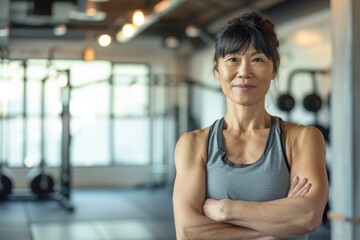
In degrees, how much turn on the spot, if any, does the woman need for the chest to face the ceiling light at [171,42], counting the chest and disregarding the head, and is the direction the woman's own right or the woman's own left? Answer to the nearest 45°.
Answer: approximately 180°

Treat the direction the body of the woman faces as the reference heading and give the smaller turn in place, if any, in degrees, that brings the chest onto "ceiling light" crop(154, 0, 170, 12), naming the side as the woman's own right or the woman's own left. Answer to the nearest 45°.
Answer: approximately 180°

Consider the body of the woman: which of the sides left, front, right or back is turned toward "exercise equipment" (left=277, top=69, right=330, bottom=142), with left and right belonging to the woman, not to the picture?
back

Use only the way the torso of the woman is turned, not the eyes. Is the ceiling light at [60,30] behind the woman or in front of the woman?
behind

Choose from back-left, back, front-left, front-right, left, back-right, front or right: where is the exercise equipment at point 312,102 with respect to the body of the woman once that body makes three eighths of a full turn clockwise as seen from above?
front-right
